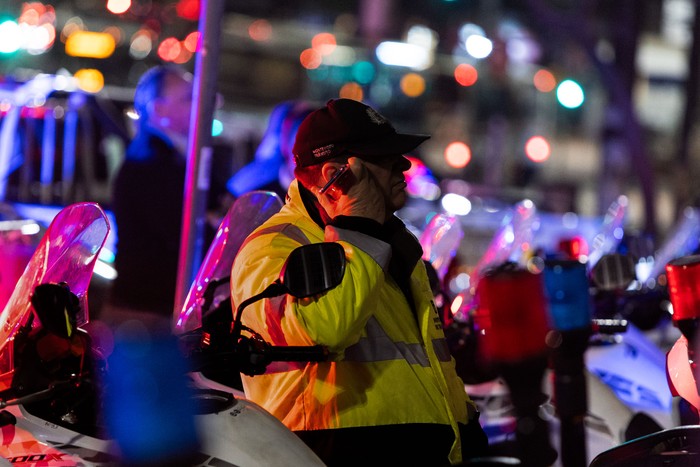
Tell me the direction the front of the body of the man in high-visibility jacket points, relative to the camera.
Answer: to the viewer's right

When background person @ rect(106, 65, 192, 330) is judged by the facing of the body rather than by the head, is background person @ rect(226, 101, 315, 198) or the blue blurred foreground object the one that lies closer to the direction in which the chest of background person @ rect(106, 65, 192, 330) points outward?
the background person

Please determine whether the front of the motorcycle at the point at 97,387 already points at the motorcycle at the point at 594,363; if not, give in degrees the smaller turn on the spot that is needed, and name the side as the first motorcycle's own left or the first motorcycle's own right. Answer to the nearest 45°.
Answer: approximately 135° to the first motorcycle's own right

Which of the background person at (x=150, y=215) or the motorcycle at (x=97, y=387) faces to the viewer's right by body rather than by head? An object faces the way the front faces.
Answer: the background person

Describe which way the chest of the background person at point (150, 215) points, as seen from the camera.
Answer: to the viewer's right

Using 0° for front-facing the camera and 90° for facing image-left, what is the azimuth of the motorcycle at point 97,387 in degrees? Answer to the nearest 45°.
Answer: approximately 90°

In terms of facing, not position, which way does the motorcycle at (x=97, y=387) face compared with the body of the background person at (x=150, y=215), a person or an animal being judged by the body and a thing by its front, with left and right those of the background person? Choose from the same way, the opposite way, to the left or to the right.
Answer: the opposite way

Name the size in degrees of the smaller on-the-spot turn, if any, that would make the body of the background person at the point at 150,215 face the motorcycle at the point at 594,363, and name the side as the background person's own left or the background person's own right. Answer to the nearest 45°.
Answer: approximately 45° to the background person's own right

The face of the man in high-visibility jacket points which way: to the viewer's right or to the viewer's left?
to the viewer's right

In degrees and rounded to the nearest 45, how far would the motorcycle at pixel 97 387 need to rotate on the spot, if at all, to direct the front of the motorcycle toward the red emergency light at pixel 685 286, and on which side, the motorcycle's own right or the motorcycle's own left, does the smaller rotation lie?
approximately 180°
